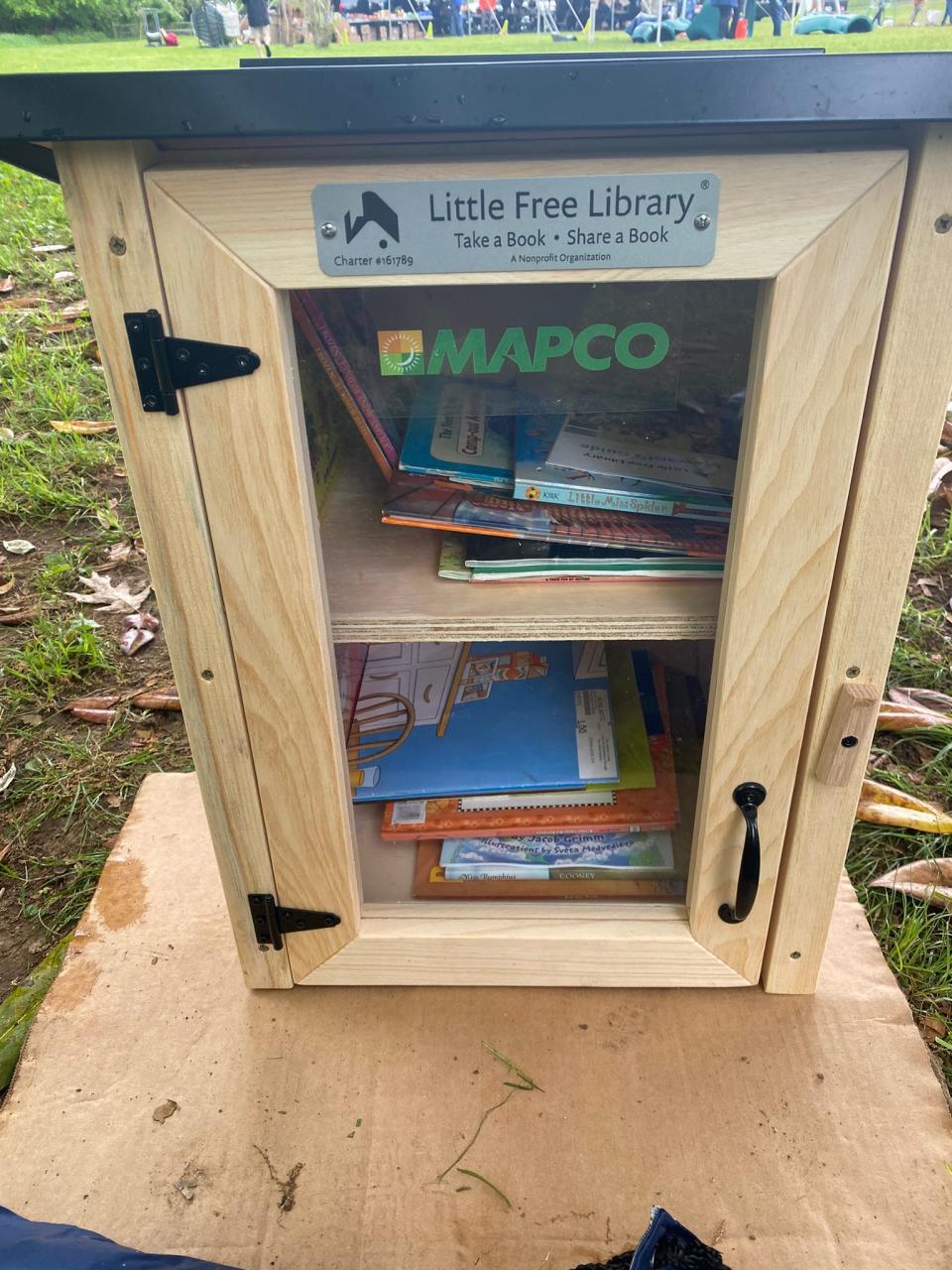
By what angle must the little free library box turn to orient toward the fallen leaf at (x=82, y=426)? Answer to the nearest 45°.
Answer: approximately 135° to its right

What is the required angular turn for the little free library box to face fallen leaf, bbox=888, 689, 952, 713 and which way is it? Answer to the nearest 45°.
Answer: approximately 135° to its left

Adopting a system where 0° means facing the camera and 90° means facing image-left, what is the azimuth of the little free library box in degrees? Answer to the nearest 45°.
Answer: approximately 0°

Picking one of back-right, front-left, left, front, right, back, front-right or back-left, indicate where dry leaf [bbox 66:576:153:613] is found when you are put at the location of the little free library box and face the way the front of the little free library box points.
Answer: back-right
